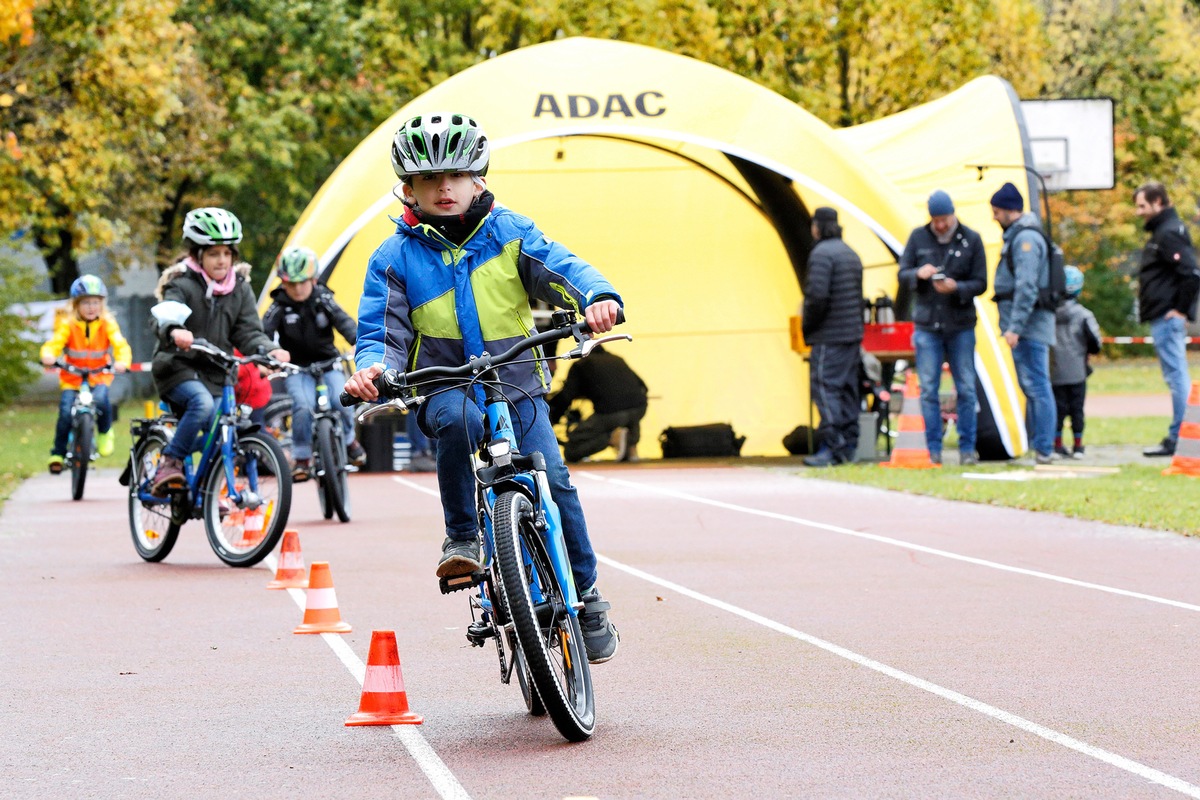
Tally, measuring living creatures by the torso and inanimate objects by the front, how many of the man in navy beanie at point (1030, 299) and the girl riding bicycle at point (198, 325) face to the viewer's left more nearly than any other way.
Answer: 1

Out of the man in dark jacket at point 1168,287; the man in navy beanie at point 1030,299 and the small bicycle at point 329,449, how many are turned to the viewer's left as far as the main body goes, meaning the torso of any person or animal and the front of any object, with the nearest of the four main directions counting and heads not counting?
2

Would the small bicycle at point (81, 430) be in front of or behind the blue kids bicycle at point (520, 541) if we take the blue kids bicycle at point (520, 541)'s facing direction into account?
behind

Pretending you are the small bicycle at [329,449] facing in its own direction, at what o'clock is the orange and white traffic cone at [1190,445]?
The orange and white traffic cone is roughly at 9 o'clock from the small bicycle.

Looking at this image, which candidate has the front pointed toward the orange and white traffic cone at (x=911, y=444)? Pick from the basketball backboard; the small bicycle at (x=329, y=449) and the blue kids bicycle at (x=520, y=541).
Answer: the basketball backboard

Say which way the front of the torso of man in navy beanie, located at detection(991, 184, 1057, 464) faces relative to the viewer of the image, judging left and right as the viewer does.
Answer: facing to the left of the viewer
